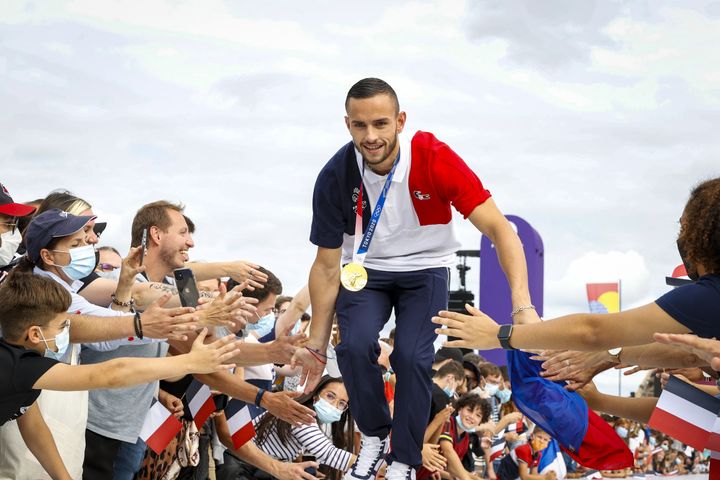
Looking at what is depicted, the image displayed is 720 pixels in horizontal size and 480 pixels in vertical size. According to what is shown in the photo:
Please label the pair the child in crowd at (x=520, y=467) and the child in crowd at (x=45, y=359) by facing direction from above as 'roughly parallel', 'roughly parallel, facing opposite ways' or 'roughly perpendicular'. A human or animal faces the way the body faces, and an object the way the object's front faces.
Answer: roughly perpendicular

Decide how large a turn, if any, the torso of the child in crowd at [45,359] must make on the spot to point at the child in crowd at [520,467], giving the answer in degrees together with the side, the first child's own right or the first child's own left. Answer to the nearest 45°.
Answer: approximately 45° to the first child's own left

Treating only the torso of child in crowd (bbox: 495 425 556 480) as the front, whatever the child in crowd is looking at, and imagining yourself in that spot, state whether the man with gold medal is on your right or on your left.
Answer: on your right

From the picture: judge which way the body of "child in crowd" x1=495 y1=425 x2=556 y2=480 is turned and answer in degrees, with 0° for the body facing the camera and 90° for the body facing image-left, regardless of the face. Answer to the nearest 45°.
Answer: approximately 315°

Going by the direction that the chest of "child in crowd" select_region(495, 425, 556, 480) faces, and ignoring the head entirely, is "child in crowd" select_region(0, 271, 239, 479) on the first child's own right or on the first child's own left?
on the first child's own right

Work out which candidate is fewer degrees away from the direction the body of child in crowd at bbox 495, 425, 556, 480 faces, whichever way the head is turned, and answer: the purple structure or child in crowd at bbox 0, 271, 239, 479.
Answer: the child in crowd

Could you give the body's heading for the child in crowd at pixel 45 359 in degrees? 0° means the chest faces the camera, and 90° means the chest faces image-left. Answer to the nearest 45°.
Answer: approximately 270°

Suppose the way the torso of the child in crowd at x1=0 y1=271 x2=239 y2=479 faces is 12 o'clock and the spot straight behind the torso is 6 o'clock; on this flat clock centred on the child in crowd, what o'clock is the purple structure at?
The purple structure is roughly at 10 o'clock from the child in crowd.

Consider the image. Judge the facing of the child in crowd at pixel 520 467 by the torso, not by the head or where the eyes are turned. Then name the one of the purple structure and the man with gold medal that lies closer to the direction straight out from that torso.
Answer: the man with gold medal
